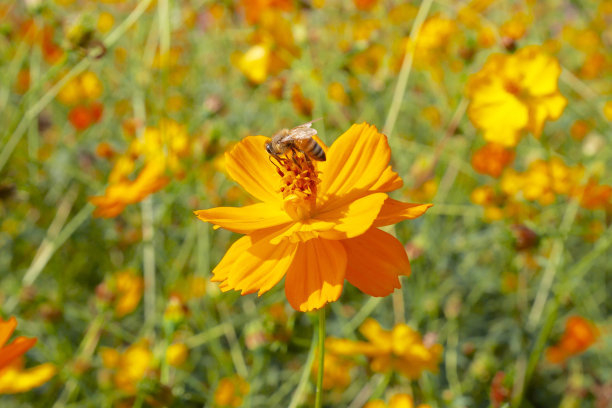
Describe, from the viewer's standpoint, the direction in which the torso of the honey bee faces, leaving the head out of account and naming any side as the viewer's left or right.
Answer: facing to the left of the viewer

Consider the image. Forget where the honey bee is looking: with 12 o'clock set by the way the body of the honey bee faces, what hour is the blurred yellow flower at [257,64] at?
The blurred yellow flower is roughly at 3 o'clock from the honey bee.
